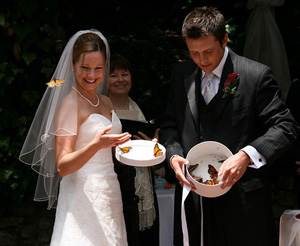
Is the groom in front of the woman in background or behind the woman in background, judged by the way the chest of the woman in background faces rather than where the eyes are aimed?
in front

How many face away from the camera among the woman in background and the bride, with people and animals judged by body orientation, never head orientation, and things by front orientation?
0

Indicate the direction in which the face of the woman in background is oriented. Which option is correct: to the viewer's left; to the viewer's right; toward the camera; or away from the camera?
toward the camera

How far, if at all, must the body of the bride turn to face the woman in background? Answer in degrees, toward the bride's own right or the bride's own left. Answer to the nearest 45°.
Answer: approximately 90° to the bride's own left

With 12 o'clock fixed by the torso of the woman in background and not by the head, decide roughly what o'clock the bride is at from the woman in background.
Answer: The bride is roughly at 1 o'clock from the woman in background.

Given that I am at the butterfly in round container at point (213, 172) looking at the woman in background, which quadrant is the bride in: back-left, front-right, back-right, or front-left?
front-left

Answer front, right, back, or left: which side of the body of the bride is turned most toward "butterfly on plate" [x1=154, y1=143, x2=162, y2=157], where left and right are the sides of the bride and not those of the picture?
front

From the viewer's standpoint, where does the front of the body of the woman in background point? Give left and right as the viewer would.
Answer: facing the viewer
